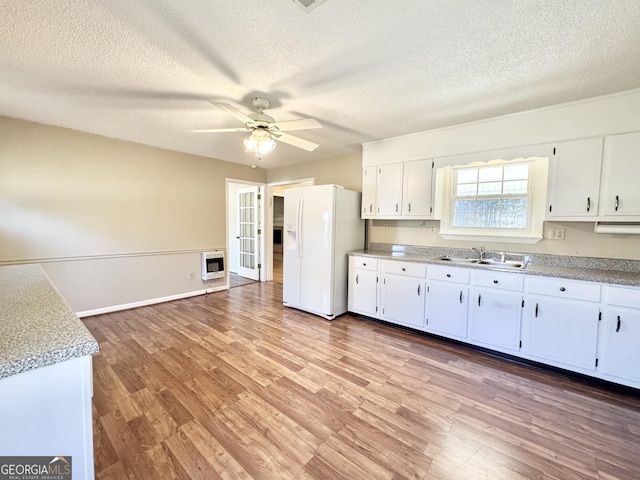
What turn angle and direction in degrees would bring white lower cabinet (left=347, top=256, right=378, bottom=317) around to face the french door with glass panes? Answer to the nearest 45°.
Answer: approximately 90° to its right

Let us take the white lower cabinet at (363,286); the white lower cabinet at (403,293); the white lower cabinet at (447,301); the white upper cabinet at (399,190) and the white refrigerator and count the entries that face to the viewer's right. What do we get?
0

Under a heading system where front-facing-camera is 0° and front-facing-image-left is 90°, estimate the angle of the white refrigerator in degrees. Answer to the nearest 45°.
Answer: approximately 45°

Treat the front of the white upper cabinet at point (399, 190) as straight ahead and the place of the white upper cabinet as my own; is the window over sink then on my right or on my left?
on my left

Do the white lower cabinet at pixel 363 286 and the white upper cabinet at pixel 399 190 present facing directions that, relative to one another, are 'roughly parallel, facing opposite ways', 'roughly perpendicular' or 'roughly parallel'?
roughly parallel

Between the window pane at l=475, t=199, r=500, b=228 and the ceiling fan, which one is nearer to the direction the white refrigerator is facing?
the ceiling fan

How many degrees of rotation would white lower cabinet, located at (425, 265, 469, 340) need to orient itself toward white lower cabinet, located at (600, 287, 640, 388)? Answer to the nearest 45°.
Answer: approximately 90° to its left

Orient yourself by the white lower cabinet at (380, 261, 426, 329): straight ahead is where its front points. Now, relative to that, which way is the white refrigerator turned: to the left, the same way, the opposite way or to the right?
the same way

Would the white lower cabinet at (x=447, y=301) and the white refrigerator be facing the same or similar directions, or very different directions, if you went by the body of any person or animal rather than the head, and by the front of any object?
same or similar directions

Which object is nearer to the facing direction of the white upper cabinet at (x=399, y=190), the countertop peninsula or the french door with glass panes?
the countertop peninsula

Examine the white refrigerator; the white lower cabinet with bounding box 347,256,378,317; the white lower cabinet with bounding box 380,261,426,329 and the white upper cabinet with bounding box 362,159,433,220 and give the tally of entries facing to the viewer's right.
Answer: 0

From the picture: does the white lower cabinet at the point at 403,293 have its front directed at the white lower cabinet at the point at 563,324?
no

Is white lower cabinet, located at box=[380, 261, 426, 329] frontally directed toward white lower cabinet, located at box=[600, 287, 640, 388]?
no

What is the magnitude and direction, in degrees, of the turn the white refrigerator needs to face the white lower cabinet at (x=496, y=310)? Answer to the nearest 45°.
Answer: approximately 90° to its left

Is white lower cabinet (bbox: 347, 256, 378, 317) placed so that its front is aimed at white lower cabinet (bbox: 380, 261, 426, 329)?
no

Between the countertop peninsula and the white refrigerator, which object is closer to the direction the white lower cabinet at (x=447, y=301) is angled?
the countertop peninsula

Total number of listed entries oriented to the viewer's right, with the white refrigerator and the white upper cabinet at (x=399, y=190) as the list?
0

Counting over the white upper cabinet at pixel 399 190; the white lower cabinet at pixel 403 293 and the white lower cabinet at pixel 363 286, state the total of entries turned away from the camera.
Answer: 0

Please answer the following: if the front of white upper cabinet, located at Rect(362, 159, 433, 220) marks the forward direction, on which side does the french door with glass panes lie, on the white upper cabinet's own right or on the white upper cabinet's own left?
on the white upper cabinet's own right

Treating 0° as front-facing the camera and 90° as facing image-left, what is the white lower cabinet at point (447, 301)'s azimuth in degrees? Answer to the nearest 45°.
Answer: approximately 0°

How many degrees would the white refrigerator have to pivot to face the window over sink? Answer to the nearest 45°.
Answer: approximately 135° to its left

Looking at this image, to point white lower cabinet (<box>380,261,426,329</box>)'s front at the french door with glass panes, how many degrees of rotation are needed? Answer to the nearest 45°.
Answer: approximately 90° to its right
